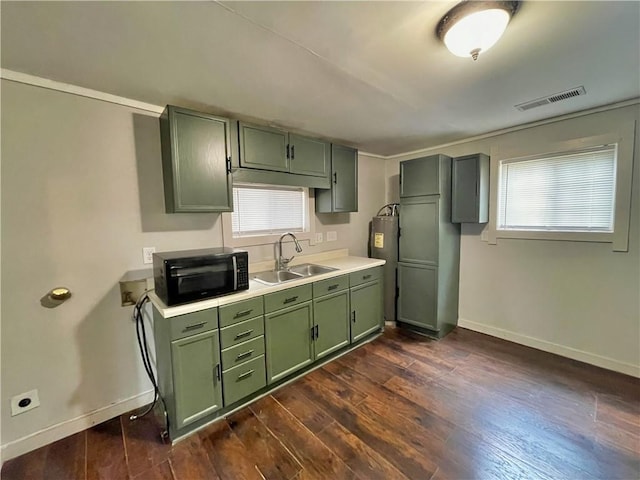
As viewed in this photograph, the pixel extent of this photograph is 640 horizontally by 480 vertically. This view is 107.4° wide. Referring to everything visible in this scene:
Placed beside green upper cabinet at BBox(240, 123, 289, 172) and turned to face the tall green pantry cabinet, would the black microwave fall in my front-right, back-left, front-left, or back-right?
back-right

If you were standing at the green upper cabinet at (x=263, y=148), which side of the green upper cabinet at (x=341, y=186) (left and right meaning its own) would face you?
right

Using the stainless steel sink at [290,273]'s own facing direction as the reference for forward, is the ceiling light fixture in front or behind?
in front

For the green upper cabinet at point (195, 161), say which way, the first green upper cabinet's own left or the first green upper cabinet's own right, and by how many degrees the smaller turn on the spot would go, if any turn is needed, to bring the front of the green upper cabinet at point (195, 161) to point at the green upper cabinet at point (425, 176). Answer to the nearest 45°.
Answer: approximately 45° to the first green upper cabinet's own left

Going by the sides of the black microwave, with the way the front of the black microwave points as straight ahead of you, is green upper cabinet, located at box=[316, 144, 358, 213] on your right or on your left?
on your left

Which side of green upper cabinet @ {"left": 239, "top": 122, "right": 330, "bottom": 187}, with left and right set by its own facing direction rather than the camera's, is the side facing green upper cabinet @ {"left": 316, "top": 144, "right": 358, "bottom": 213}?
left

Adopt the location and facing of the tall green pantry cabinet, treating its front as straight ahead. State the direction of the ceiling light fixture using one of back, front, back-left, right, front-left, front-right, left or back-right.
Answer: front-left

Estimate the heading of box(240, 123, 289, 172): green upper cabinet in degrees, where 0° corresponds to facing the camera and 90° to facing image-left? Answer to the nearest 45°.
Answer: approximately 315°
